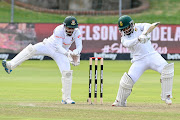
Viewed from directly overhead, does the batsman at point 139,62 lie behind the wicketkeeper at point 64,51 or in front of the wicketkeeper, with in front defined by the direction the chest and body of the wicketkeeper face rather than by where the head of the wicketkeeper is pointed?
in front

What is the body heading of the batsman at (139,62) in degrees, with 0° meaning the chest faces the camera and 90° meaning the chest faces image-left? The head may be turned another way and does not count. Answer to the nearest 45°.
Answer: approximately 0°

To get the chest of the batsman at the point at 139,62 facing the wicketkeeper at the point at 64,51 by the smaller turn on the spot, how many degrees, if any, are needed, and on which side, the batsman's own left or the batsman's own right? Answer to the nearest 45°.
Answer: approximately 90° to the batsman's own right

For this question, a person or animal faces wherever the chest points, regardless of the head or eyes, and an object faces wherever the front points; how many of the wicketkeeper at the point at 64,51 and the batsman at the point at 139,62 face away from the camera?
0

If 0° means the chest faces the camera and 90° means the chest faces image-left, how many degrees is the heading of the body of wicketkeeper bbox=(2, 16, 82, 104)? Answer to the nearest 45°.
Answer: approximately 315°
